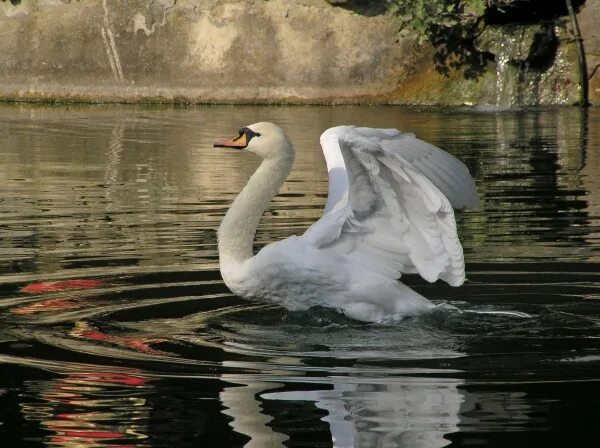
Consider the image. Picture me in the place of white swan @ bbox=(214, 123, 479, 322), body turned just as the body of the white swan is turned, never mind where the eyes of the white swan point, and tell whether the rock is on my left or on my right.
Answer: on my right

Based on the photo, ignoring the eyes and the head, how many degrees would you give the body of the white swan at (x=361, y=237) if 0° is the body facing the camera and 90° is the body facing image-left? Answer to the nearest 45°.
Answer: approximately 90°
